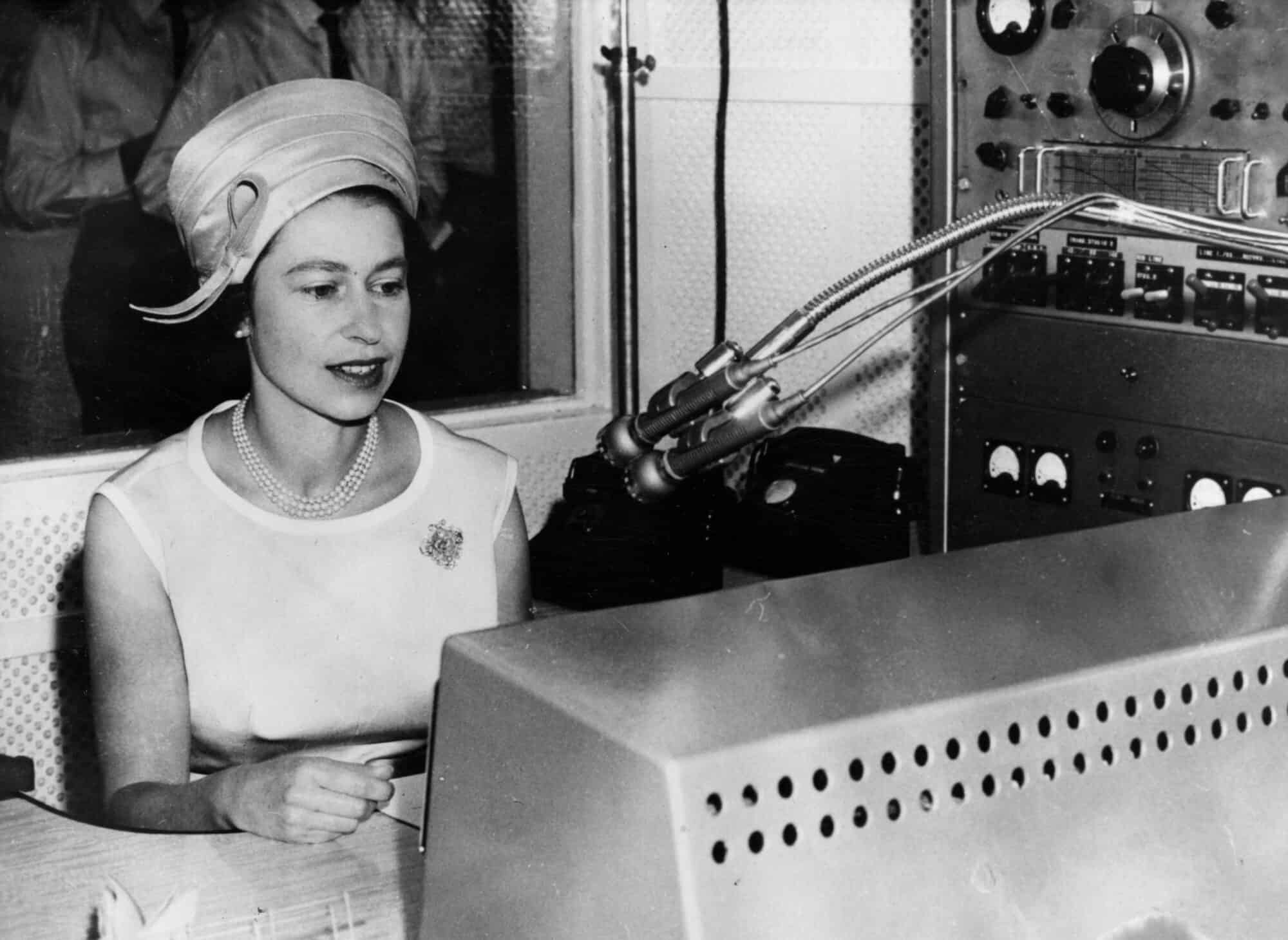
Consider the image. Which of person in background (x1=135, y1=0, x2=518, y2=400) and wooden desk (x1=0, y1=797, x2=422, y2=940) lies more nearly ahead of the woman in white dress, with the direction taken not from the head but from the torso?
the wooden desk

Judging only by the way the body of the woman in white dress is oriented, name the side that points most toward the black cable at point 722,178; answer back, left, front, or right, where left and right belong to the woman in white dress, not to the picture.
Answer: left

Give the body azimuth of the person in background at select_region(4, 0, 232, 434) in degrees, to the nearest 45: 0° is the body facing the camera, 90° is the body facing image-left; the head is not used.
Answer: approximately 315°

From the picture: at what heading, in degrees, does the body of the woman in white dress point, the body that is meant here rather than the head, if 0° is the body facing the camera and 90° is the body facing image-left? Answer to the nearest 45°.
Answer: approximately 315°

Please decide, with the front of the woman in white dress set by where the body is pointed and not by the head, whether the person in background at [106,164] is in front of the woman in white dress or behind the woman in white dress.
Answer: behind

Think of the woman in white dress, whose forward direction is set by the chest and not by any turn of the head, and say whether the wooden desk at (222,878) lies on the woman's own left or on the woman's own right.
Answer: on the woman's own right

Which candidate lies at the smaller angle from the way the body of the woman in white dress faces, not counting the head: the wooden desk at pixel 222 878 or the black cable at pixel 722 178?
the wooden desk

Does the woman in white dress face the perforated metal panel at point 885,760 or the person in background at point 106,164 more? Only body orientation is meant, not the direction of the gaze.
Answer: the perforated metal panel
